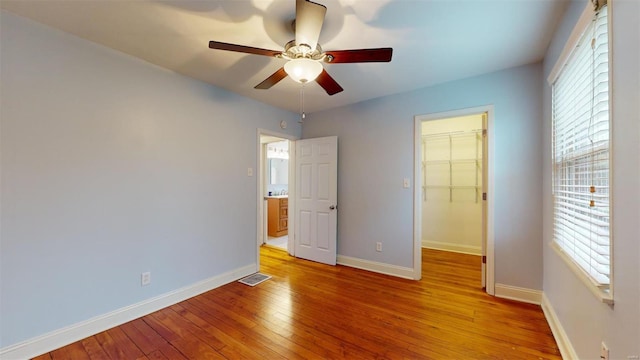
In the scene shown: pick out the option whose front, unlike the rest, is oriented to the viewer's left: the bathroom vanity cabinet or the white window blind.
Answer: the white window blind

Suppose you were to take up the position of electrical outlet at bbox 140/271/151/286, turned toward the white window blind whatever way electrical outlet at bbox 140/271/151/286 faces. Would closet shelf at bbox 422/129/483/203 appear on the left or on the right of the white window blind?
left

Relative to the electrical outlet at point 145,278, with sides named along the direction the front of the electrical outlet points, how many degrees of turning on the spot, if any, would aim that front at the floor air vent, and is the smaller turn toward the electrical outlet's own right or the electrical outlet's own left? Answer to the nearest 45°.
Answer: approximately 45° to the electrical outlet's own left

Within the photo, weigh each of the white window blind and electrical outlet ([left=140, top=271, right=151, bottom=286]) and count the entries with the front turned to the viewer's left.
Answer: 1

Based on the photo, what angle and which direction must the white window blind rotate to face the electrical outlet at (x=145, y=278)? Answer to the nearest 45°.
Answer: approximately 45° to its left

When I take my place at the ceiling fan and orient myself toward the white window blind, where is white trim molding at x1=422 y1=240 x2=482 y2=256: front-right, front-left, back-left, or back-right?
front-left

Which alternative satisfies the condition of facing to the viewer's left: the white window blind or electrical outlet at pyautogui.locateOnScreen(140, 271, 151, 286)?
the white window blind

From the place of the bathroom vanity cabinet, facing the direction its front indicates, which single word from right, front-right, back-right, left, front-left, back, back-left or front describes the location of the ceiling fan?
front-right

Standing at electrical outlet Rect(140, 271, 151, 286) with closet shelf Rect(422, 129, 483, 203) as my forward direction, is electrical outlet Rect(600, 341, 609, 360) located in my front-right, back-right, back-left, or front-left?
front-right

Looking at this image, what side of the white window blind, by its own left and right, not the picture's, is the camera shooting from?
left

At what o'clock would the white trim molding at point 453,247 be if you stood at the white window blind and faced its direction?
The white trim molding is roughly at 2 o'clock from the white window blind.

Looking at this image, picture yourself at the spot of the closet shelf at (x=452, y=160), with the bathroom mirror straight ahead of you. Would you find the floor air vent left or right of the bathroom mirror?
left

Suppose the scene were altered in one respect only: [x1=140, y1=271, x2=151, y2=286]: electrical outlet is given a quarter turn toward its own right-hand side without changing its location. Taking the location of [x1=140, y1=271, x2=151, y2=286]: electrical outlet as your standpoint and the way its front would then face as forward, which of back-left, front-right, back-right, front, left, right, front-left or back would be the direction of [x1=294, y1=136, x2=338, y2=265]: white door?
back-left
